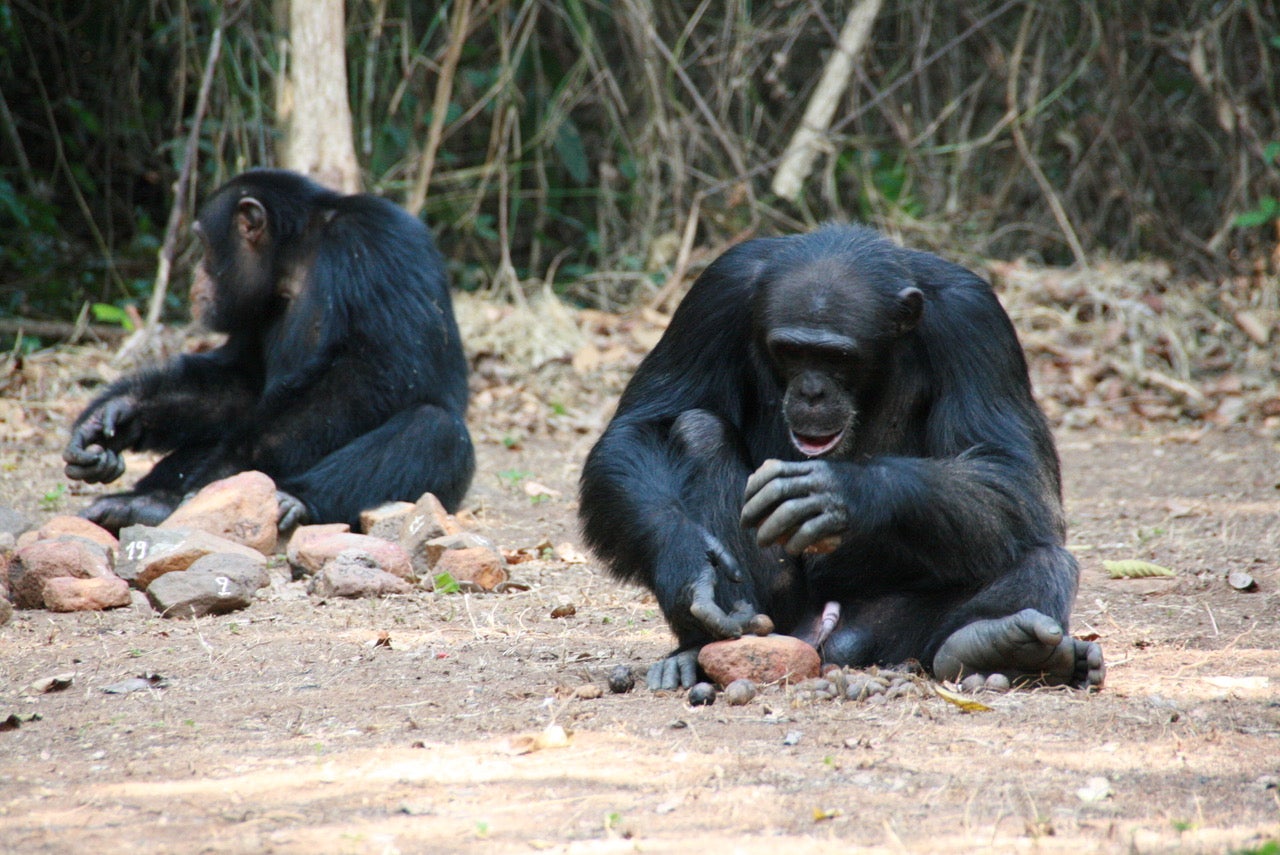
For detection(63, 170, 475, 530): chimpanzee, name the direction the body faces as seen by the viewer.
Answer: to the viewer's left

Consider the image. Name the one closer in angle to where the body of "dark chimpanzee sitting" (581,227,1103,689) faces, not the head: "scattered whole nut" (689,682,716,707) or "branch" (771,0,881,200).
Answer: the scattered whole nut

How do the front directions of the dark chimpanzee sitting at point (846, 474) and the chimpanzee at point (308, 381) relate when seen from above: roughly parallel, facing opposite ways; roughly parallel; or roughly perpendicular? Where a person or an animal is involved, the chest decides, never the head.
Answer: roughly perpendicular

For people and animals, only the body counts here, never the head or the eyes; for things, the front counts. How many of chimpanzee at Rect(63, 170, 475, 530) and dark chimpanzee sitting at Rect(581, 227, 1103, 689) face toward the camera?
1

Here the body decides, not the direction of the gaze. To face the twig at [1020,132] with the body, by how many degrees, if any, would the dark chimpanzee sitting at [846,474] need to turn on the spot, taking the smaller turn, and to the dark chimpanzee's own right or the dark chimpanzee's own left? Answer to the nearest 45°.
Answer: approximately 180°

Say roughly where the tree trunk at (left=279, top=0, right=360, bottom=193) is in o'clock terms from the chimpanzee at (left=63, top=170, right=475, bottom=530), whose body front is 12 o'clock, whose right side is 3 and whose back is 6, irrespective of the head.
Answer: The tree trunk is roughly at 3 o'clock from the chimpanzee.

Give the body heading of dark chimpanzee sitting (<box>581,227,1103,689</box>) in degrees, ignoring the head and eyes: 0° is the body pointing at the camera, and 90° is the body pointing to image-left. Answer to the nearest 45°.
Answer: approximately 0°
